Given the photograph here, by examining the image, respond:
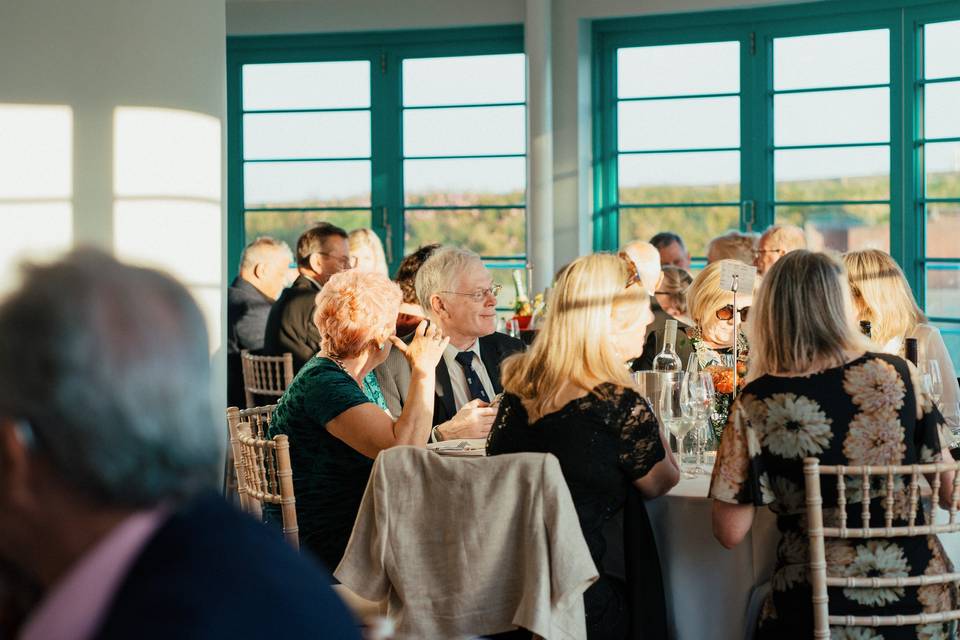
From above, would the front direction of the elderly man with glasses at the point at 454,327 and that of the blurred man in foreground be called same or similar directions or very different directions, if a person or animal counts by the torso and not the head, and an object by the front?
very different directions

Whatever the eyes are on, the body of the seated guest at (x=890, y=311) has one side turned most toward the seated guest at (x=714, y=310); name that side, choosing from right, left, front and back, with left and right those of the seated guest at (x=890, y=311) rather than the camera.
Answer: front

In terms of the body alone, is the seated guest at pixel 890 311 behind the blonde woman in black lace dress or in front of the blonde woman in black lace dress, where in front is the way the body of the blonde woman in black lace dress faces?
in front

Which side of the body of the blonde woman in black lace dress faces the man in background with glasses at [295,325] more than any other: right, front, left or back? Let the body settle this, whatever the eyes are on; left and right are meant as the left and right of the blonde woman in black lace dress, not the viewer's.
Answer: left

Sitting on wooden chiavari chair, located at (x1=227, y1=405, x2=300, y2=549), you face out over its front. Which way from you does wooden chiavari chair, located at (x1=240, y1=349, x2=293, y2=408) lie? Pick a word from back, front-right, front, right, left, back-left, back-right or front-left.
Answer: front-left

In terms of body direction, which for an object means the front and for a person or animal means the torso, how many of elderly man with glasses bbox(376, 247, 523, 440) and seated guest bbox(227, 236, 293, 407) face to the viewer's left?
0

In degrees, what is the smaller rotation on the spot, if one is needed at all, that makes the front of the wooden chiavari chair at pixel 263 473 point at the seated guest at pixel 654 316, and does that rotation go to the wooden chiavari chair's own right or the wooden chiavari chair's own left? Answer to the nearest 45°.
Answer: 0° — it already faces them

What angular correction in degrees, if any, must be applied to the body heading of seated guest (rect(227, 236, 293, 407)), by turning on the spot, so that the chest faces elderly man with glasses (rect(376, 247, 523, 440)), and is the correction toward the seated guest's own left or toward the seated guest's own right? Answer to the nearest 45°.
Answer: approximately 90° to the seated guest's own right

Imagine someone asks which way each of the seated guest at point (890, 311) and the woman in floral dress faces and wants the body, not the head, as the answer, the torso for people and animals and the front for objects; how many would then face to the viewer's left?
1

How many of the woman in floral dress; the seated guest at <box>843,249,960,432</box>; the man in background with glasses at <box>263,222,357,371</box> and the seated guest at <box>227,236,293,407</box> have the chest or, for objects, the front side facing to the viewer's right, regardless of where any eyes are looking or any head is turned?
2

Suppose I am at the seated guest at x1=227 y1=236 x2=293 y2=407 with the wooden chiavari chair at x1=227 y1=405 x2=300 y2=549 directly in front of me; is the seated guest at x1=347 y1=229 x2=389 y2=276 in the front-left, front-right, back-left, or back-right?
back-left

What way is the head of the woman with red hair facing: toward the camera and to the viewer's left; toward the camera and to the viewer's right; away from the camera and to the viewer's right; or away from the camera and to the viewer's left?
away from the camera and to the viewer's right

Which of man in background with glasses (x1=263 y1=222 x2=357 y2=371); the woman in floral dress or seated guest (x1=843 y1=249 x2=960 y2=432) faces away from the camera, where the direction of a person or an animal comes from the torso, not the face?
the woman in floral dress

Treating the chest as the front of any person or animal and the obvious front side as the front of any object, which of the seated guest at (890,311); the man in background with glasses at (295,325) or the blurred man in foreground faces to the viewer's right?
the man in background with glasses

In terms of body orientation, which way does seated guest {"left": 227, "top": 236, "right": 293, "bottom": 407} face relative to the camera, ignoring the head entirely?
to the viewer's right
